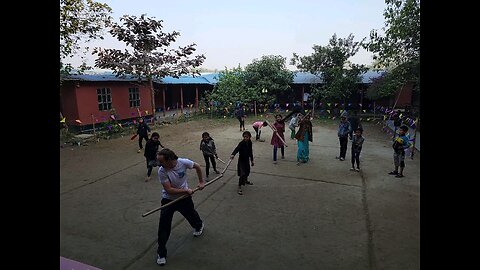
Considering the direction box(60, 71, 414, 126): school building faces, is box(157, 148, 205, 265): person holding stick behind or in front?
in front

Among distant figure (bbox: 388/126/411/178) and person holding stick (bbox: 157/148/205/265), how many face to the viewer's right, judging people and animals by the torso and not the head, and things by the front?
0

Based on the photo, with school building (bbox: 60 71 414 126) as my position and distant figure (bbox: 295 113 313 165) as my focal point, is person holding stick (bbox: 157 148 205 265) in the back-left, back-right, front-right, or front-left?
front-right

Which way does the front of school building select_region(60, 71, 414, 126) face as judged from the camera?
facing the viewer and to the right of the viewer

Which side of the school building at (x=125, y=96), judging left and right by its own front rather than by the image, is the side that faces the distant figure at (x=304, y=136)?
front

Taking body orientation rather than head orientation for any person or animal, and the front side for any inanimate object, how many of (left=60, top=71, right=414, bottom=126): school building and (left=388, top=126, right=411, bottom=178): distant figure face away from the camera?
0

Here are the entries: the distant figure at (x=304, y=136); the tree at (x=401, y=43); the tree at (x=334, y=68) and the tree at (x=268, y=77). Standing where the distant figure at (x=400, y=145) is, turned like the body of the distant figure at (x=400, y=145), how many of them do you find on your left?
0

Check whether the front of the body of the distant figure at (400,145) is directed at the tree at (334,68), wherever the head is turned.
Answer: no

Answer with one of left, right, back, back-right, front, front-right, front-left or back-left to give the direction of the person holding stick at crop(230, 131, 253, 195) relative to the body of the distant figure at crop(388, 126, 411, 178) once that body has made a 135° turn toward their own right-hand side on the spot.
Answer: back-left

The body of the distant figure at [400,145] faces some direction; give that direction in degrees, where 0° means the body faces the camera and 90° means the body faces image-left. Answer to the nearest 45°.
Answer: approximately 45°

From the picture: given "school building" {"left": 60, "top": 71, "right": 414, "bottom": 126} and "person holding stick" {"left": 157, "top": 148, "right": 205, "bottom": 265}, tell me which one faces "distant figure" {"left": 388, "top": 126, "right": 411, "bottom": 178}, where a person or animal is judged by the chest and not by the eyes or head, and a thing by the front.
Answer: the school building
